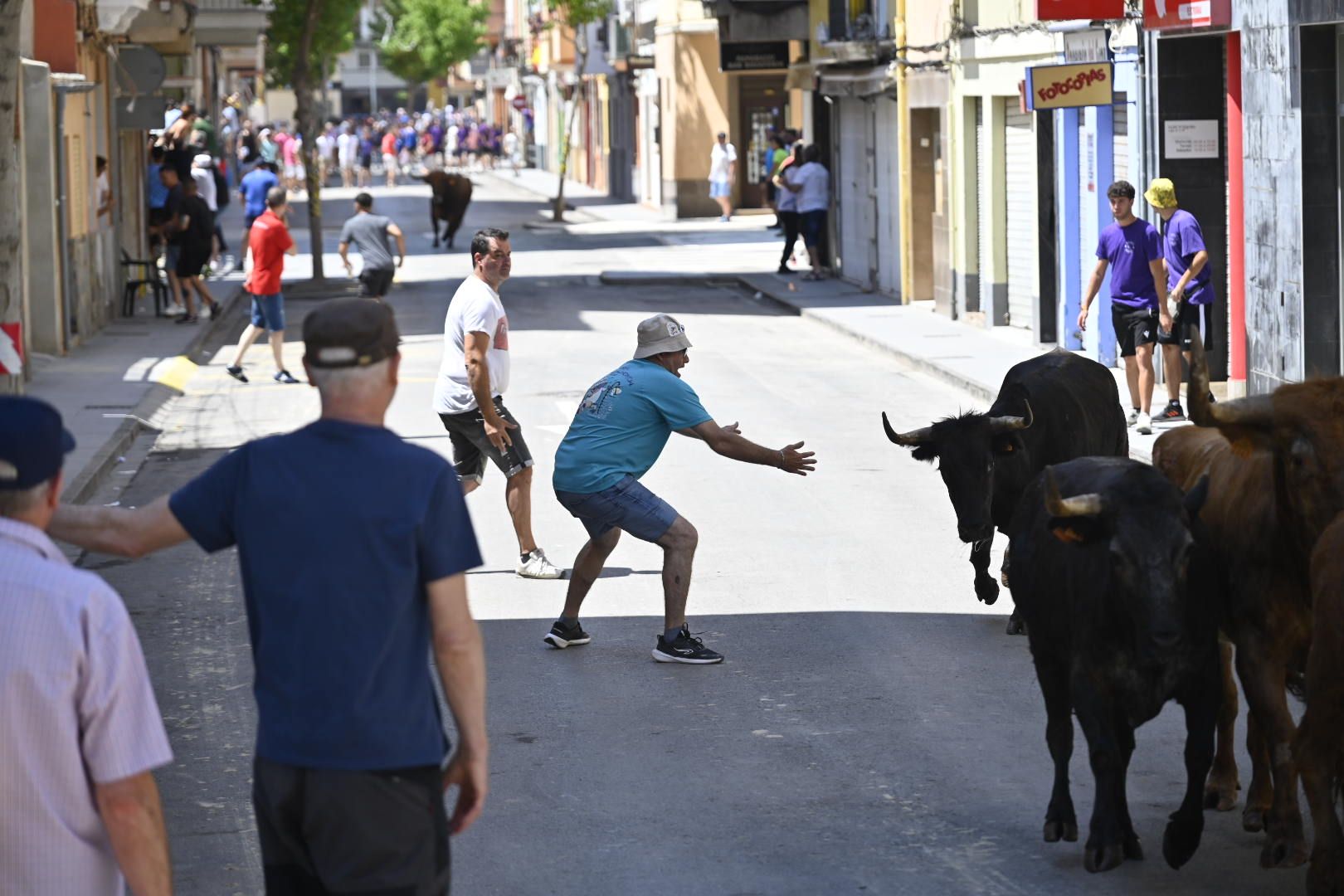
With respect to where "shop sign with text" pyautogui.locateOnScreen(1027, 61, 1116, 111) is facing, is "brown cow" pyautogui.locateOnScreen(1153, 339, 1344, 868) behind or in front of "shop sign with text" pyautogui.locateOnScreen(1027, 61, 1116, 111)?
in front

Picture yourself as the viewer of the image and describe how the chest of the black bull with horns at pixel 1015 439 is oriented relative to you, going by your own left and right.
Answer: facing the viewer and to the left of the viewer

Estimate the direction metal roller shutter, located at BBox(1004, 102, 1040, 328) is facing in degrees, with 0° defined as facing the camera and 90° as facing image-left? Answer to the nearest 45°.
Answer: approximately 45°

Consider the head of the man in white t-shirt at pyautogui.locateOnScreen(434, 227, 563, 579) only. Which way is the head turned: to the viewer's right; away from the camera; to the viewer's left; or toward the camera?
to the viewer's right

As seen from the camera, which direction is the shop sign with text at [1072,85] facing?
toward the camera

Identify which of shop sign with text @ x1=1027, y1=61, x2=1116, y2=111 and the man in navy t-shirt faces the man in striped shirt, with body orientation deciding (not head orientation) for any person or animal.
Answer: the shop sign with text

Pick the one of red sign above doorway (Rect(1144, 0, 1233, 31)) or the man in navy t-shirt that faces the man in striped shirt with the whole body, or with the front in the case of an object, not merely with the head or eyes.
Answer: the red sign above doorway

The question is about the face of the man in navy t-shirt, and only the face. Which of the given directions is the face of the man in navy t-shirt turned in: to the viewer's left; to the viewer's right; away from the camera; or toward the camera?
away from the camera

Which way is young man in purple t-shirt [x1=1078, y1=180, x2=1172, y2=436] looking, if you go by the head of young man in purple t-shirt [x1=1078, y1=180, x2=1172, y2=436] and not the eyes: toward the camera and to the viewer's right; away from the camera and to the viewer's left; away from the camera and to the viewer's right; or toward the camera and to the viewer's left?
toward the camera and to the viewer's left

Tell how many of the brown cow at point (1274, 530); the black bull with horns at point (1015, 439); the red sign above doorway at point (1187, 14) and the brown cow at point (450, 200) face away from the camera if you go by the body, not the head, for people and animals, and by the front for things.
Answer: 0

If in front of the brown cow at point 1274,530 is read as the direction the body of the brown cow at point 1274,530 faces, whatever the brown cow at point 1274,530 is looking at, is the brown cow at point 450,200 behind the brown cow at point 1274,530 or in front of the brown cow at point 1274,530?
behind

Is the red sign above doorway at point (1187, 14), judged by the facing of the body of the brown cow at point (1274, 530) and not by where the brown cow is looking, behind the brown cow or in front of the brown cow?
behind

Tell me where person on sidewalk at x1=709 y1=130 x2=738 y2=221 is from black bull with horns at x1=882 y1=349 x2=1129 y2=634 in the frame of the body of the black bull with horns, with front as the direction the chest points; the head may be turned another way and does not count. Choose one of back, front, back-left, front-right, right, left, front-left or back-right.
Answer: back-right
